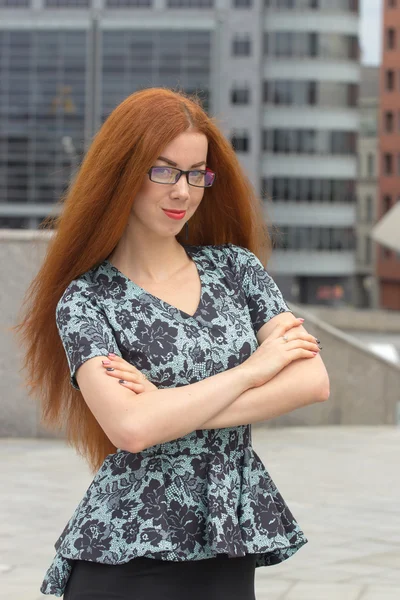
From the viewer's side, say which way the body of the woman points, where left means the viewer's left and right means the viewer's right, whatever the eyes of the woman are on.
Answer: facing the viewer and to the right of the viewer
